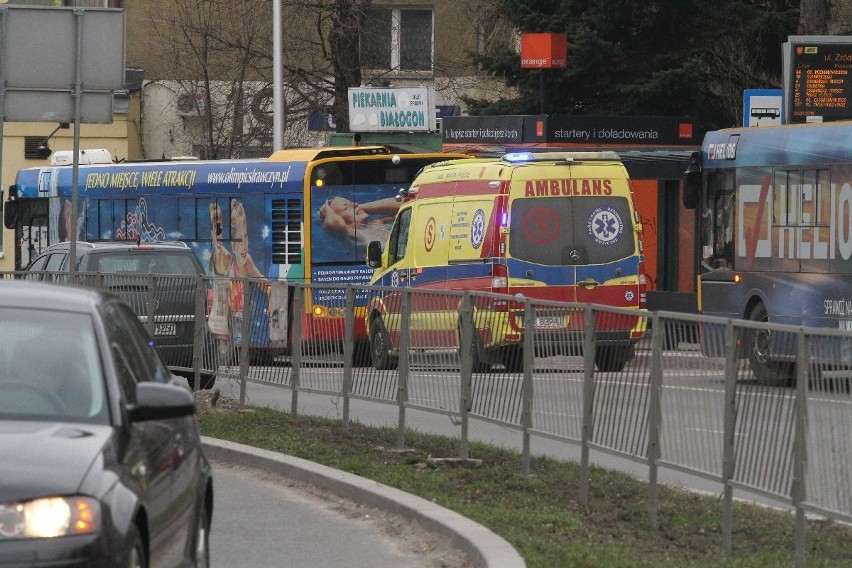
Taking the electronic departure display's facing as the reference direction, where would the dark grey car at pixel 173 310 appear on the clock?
The dark grey car is roughly at 1 o'clock from the electronic departure display.

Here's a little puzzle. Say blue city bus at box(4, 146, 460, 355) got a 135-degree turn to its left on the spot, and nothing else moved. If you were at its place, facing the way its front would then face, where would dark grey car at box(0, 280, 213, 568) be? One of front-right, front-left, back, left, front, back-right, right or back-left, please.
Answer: front

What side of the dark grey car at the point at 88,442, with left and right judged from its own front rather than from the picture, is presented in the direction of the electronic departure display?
back

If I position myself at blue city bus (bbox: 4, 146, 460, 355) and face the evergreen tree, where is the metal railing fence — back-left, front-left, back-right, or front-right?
back-right

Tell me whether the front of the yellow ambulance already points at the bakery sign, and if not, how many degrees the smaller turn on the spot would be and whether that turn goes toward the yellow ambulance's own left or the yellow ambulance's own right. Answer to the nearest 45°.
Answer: approximately 45° to the yellow ambulance's own right

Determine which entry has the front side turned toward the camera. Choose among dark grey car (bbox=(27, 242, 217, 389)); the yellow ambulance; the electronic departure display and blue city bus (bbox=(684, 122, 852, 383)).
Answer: the electronic departure display

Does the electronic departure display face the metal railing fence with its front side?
yes

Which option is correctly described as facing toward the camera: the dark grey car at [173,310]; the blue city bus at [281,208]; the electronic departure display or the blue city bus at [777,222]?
the electronic departure display

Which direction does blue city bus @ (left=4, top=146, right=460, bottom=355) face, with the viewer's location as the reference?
facing away from the viewer and to the left of the viewer
